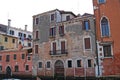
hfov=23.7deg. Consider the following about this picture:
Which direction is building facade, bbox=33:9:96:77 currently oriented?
toward the camera

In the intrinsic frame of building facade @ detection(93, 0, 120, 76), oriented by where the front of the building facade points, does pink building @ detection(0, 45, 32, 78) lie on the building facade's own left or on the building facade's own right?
on the building facade's own right

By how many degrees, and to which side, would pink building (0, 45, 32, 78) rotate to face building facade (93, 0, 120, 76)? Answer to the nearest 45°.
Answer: approximately 45° to its left

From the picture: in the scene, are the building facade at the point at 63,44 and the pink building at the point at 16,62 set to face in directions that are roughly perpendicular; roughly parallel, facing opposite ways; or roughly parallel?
roughly parallel

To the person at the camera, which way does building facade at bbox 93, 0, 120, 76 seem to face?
facing the viewer

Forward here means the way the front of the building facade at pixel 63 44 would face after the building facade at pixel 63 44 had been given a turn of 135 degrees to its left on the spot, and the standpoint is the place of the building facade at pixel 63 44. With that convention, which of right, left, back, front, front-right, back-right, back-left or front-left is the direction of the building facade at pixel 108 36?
right

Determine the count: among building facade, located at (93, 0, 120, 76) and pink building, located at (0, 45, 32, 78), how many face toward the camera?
2

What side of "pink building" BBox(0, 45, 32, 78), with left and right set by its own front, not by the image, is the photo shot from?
front
